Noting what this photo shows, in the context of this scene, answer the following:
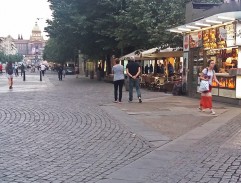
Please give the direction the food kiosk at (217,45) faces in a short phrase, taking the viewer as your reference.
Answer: facing the viewer and to the left of the viewer
